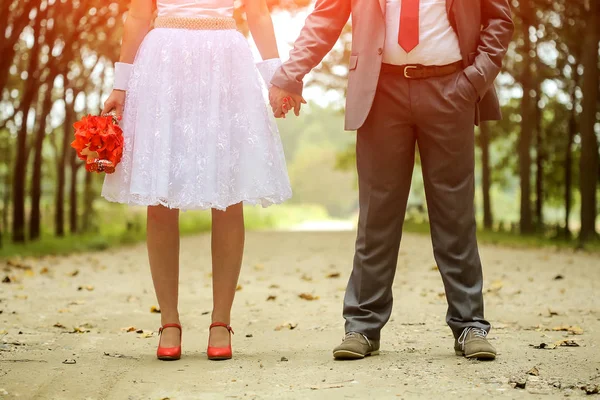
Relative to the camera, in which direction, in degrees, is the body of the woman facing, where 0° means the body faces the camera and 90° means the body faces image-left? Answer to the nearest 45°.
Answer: approximately 0°

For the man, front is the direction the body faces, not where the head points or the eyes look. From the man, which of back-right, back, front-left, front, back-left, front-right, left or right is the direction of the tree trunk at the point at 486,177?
back

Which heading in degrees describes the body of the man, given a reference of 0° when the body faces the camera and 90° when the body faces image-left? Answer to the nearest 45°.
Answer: approximately 0°

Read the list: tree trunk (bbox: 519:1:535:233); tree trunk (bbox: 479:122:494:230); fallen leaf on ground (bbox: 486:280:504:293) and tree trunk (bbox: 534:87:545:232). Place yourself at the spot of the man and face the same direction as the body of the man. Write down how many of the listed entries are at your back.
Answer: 4

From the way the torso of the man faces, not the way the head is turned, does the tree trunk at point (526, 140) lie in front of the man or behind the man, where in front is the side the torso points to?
behind

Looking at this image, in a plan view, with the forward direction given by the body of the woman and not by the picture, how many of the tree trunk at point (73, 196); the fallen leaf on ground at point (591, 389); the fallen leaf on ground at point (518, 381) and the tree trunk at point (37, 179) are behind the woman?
2

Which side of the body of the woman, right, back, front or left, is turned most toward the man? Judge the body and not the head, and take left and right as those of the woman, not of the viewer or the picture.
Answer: left

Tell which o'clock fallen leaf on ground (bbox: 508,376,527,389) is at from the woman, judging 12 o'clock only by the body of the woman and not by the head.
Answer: The fallen leaf on ground is roughly at 10 o'clock from the woman.
